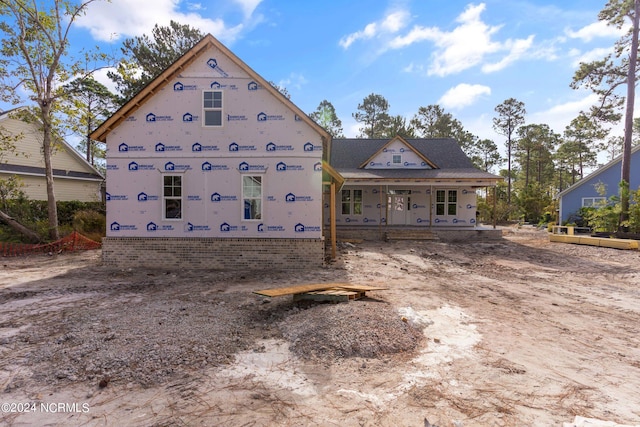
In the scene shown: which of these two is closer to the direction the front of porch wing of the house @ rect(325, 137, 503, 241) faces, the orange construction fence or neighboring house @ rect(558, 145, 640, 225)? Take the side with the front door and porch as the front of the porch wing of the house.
the orange construction fence

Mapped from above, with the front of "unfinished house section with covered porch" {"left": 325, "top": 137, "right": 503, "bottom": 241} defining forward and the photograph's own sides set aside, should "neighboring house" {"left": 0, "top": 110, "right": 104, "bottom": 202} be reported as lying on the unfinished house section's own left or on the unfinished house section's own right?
on the unfinished house section's own right

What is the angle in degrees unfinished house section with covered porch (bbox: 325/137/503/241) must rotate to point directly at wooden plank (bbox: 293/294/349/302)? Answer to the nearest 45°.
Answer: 0° — it already faces it

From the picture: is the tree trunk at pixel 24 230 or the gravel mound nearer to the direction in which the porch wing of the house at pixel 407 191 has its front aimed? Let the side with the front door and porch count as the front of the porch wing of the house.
the gravel mound

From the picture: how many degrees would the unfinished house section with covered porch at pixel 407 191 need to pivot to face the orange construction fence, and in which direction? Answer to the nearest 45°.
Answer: approximately 45° to its right

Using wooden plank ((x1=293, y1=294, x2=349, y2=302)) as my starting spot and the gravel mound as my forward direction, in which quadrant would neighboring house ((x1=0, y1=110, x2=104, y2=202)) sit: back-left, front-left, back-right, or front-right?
back-right

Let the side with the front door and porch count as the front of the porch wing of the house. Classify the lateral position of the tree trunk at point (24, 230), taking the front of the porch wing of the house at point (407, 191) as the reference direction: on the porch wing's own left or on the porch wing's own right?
on the porch wing's own right

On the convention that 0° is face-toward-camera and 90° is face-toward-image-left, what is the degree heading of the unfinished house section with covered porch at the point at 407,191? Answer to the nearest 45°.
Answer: approximately 0°

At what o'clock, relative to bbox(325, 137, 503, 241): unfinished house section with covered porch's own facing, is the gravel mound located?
The gravel mound is roughly at 12 o'clock from the unfinished house section with covered porch.

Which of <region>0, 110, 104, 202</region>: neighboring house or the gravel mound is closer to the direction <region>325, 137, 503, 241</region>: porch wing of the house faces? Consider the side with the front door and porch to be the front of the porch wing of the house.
the gravel mound
